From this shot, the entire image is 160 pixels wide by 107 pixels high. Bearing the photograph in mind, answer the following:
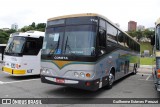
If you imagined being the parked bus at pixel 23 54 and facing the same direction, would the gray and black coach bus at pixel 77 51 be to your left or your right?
on your left

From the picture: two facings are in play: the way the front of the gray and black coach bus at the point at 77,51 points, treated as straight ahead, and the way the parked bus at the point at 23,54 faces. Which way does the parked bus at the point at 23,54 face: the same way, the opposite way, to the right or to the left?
the same way

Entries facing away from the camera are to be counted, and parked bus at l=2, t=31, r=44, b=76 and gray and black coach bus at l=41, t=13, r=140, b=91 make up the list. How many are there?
0

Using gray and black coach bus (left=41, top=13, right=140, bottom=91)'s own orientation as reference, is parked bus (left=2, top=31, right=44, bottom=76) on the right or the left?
on its right

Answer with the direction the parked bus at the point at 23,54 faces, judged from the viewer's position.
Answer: facing the viewer and to the left of the viewer

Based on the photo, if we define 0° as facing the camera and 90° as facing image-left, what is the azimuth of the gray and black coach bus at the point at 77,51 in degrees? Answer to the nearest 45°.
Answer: approximately 45°

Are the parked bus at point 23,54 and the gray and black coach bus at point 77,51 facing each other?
no
